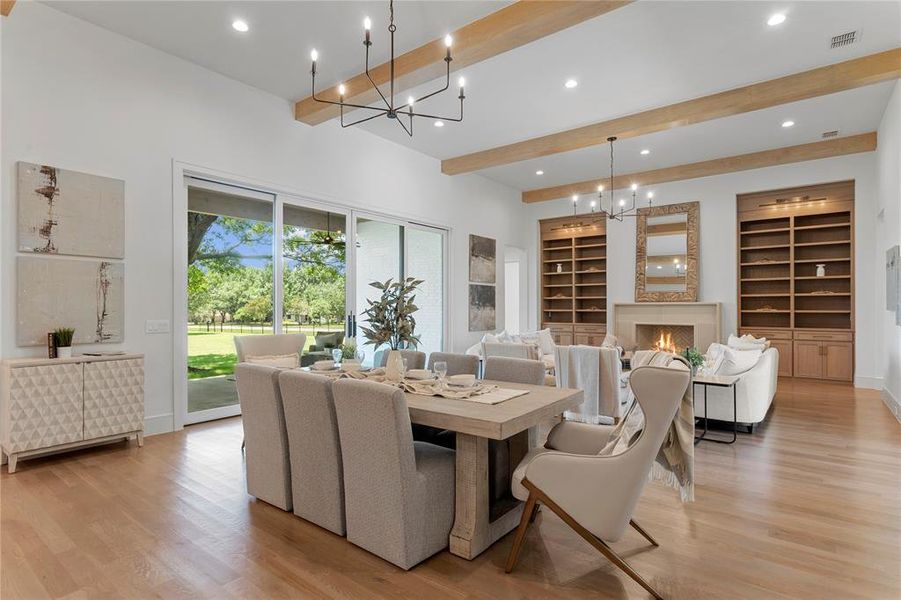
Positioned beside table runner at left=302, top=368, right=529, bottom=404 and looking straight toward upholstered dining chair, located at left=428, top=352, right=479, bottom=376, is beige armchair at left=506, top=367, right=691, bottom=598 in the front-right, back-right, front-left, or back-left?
back-right

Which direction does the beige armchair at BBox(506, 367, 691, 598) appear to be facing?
to the viewer's left

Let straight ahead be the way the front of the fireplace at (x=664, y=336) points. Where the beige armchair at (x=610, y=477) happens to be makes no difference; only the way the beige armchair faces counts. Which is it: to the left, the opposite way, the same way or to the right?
to the right

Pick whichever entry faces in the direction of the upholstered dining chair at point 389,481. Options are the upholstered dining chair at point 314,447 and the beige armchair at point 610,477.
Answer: the beige armchair

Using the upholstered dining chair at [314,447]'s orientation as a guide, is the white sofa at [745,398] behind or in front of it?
in front

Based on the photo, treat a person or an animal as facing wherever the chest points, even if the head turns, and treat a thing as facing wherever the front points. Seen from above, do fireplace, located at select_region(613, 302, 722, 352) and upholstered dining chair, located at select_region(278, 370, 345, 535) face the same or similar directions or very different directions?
very different directions

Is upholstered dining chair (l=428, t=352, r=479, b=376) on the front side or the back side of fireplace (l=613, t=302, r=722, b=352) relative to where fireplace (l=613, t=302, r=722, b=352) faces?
on the front side

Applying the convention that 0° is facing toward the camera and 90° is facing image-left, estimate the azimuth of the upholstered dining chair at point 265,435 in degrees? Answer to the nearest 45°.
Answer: approximately 225°

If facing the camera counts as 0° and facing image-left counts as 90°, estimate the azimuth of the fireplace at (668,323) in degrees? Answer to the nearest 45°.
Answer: approximately 0°

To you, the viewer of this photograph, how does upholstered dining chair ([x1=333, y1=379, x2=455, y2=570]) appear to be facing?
facing away from the viewer and to the right of the viewer

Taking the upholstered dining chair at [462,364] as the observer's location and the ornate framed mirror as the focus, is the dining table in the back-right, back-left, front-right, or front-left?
back-right

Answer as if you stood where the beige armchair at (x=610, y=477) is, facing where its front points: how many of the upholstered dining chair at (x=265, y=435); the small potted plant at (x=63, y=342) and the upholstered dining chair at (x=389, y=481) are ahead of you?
3

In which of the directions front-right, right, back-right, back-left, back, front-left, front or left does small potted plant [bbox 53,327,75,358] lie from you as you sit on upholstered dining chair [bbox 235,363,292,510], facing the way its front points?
left

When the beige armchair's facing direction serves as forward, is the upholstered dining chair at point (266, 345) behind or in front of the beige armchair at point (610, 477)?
in front

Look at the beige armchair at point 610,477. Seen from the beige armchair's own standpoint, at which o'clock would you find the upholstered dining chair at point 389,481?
The upholstered dining chair is roughly at 12 o'clock from the beige armchair.
